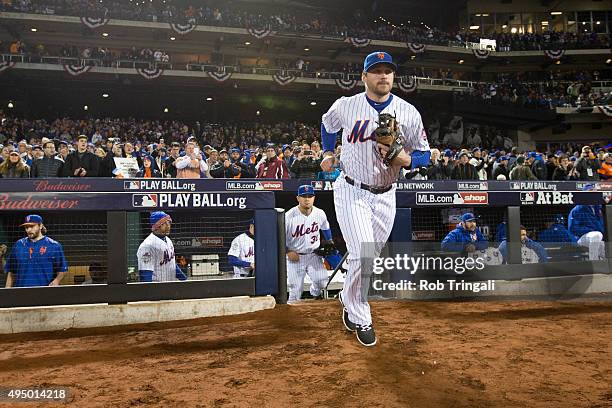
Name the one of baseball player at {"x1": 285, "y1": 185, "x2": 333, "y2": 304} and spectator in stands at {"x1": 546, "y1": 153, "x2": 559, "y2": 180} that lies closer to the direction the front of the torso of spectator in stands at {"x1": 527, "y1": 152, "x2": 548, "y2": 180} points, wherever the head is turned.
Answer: the baseball player

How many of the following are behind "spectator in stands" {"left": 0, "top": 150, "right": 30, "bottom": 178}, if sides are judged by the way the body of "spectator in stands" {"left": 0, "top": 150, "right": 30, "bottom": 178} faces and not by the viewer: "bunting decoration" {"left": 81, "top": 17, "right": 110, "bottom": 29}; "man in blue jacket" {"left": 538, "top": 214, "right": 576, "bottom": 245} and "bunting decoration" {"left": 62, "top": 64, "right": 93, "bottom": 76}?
2

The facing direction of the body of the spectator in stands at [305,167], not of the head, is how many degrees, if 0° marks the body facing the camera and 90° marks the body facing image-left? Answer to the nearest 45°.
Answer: approximately 0°

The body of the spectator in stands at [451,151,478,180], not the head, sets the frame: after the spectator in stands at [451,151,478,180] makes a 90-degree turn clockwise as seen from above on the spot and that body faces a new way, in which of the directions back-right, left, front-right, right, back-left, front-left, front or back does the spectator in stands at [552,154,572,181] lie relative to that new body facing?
back-right
